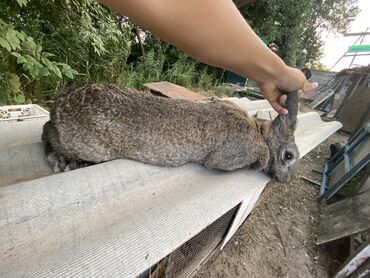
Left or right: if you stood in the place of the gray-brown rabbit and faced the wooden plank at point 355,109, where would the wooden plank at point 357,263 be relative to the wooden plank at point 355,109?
right

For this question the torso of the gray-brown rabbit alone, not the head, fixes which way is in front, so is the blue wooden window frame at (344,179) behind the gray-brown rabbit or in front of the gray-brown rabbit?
in front

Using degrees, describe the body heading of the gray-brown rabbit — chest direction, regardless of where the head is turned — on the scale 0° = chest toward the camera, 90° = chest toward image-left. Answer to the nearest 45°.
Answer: approximately 270°

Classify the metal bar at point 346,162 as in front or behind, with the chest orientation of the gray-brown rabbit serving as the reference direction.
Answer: in front

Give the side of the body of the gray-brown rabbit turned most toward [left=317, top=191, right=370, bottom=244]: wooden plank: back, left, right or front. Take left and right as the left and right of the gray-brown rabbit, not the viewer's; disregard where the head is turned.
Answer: front

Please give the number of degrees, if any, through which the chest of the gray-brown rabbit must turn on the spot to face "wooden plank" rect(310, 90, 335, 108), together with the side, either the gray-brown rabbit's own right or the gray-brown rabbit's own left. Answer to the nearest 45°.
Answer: approximately 45° to the gray-brown rabbit's own left

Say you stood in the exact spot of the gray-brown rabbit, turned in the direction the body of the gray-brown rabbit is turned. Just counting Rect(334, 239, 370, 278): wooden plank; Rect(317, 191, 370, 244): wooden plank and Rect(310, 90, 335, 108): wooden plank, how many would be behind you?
0

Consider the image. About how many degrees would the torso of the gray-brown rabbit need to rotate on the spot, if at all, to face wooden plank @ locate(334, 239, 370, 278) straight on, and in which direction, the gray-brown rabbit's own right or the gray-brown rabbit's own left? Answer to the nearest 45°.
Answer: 0° — it already faces it
